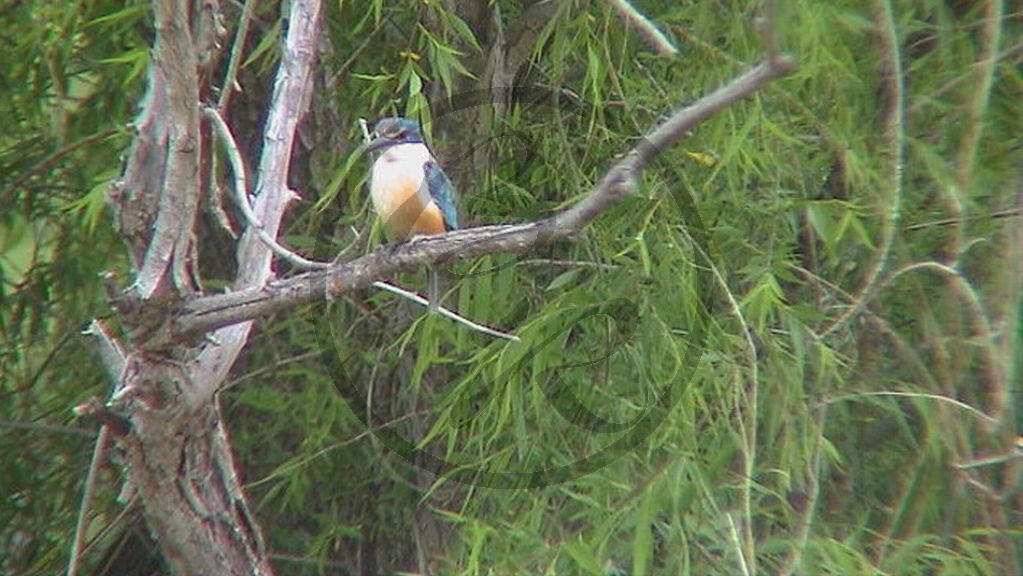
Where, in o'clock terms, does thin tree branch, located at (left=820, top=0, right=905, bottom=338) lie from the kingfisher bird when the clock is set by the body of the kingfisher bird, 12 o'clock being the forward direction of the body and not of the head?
The thin tree branch is roughly at 8 o'clock from the kingfisher bird.

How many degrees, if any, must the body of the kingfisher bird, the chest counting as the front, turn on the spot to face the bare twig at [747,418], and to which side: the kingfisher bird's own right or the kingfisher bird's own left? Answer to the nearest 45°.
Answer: approximately 90° to the kingfisher bird's own left

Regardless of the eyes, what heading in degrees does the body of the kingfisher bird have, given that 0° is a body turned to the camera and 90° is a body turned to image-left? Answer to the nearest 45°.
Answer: approximately 45°

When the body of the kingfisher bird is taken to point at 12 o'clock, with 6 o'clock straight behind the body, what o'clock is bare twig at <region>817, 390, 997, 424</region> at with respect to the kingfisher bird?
The bare twig is roughly at 8 o'clock from the kingfisher bird.
